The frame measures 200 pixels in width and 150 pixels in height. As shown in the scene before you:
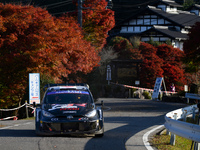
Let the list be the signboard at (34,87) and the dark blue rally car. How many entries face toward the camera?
2

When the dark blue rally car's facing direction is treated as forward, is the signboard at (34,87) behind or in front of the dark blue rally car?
behind

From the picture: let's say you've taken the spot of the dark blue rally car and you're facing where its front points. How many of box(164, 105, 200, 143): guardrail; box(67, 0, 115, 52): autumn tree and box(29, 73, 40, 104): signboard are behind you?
2

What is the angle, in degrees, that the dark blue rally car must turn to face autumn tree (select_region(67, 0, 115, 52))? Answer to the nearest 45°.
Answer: approximately 180°

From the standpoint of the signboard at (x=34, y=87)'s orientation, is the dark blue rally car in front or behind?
in front

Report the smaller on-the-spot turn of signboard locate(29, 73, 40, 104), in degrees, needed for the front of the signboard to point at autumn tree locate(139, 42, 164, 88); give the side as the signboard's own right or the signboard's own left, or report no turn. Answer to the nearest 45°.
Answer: approximately 135° to the signboard's own left

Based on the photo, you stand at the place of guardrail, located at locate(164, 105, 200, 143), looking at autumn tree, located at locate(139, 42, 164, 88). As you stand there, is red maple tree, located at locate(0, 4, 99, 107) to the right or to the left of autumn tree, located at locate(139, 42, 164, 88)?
left

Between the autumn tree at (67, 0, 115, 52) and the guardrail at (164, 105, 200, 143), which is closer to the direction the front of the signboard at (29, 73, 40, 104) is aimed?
the guardrail

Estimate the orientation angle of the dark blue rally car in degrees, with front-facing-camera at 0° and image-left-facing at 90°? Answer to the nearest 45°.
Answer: approximately 0°

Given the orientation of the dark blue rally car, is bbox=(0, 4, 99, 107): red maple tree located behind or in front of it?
behind

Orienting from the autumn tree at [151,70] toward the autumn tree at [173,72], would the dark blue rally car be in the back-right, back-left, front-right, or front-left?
back-right

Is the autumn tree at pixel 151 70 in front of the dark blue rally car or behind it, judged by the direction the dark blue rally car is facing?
behind
